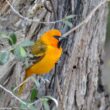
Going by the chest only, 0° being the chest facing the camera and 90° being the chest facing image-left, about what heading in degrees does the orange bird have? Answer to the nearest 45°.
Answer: approximately 270°

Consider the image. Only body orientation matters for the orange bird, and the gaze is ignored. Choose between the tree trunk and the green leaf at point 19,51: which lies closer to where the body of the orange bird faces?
the tree trunk
